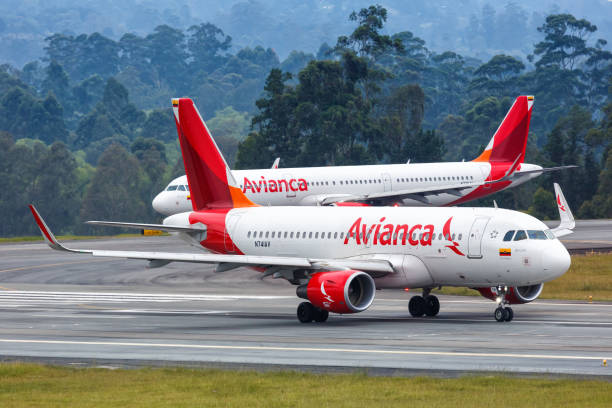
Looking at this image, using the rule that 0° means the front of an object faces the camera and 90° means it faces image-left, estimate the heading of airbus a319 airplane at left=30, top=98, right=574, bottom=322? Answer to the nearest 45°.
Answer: approximately 315°
